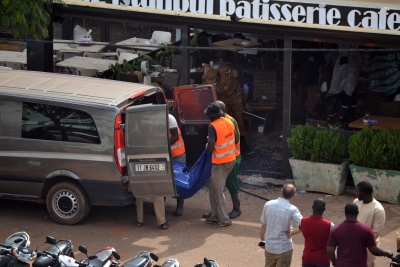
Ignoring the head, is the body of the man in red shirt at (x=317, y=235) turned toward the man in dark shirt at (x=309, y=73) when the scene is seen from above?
yes

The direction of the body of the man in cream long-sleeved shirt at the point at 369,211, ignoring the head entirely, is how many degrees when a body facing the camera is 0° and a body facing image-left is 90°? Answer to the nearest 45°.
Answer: approximately 45°

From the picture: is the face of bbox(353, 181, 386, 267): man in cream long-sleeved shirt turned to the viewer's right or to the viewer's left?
to the viewer's left

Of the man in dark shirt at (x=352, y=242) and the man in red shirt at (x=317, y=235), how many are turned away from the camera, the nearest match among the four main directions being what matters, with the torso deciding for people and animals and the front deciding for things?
2

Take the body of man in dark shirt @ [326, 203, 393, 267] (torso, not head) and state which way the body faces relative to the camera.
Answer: away from the camera

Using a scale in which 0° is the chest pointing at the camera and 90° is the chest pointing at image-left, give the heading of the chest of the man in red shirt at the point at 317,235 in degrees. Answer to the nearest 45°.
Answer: approximately 180°

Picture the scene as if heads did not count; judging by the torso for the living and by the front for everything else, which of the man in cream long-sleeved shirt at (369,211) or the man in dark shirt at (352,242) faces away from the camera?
the man in dark shirt

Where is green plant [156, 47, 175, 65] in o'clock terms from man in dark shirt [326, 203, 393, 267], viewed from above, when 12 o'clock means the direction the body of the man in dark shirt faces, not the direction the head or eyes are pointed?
The green plant is roughly at 11 o'clock from the man in dark shirt.

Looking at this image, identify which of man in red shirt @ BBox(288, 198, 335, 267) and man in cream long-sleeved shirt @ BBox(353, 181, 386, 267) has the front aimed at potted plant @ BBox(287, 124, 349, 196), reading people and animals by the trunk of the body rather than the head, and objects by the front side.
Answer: the man in red shirt

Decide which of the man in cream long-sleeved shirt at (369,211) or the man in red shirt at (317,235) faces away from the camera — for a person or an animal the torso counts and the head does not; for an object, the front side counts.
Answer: the man in red shirt

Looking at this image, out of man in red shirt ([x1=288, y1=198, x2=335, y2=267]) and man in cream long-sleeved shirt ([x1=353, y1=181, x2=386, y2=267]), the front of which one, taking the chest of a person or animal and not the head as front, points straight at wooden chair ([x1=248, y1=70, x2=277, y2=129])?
the man in red shirt
